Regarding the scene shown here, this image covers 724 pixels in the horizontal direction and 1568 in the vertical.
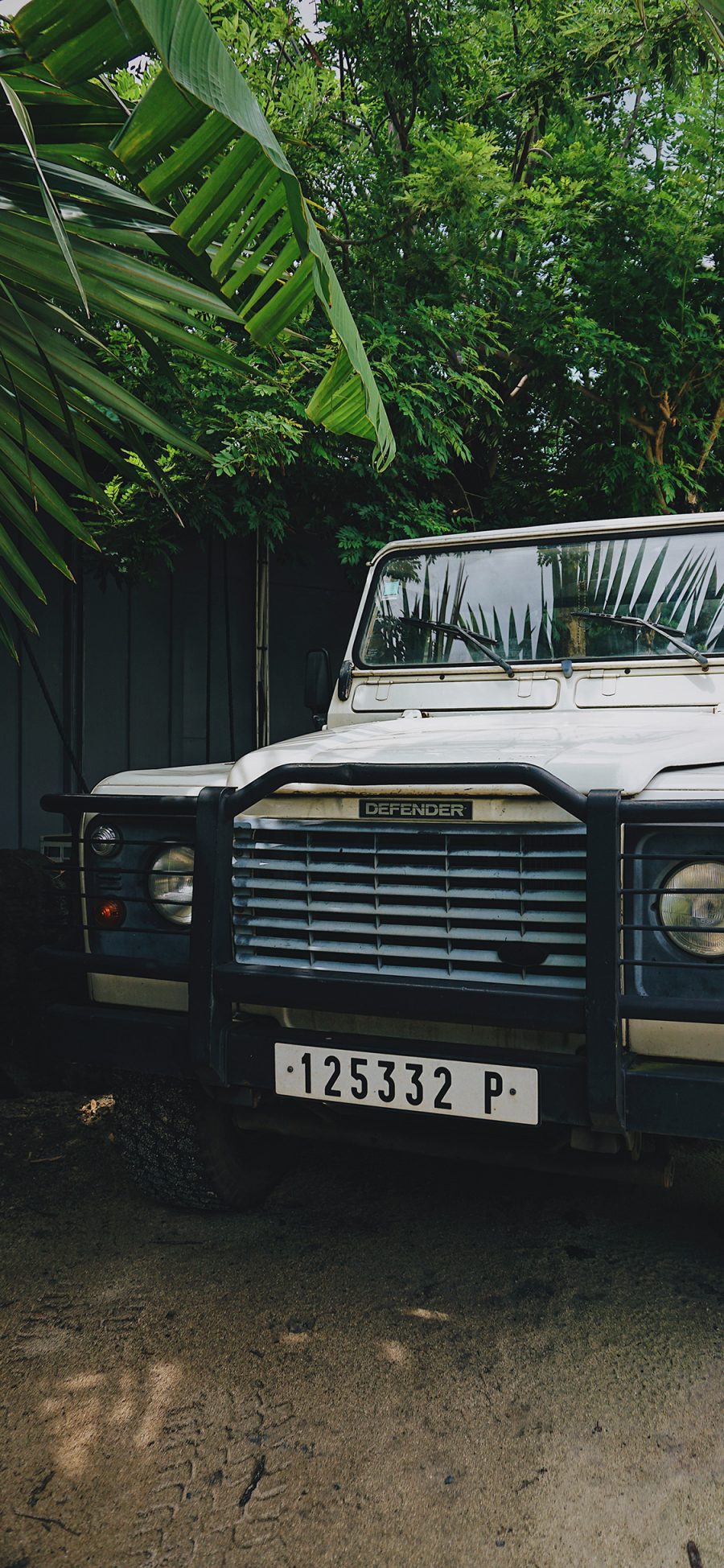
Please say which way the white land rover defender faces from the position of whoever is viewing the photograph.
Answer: facing the viewer and to the left of the viewer
